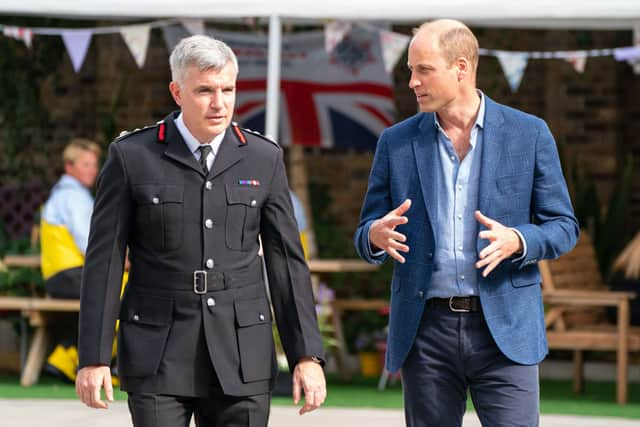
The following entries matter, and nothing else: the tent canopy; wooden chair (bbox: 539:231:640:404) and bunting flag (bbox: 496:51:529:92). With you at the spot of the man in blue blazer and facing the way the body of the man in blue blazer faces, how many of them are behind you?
3

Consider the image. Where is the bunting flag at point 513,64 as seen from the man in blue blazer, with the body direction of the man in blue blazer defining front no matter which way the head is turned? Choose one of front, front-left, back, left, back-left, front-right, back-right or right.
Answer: back

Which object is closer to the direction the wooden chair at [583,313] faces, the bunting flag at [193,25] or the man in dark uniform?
the man in dark uniform

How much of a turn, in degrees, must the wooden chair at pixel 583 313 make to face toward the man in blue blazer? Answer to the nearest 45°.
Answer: approximately 45° to its right

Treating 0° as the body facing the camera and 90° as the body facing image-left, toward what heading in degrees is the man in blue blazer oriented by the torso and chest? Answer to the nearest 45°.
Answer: approximately 0°

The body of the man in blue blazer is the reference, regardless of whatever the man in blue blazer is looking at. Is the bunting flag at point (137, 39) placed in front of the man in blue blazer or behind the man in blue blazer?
behind

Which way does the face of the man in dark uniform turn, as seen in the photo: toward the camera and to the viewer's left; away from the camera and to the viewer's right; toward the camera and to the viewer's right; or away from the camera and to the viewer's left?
toward the camera and to the viewer's right

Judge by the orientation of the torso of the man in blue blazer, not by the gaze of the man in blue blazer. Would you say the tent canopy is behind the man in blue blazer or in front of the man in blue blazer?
behind

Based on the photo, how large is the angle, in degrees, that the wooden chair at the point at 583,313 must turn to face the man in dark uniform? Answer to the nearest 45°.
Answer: approximately 45° to its right
